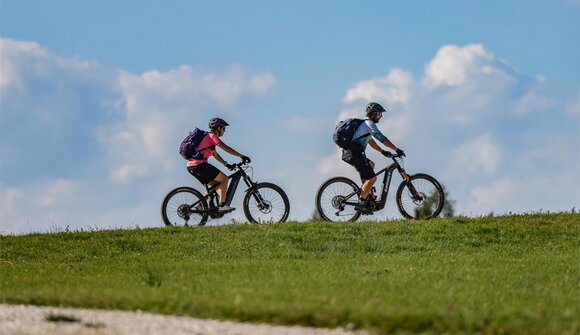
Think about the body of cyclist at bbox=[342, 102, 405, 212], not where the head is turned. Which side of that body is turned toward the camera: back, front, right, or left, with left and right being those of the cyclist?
right

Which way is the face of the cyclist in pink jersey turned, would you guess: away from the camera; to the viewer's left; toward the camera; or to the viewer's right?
to the viewer's right

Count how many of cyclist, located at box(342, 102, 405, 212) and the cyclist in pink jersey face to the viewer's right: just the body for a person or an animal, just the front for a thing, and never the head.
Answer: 2

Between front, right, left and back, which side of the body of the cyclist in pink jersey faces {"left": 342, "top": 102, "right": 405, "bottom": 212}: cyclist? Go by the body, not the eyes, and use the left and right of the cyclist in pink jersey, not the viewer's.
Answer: front

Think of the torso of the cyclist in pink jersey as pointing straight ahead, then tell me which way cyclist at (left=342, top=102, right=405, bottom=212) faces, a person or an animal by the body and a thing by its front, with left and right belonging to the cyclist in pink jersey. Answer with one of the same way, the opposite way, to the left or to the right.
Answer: the same way

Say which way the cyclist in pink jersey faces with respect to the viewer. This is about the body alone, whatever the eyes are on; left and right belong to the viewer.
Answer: facing to the right of the viewer

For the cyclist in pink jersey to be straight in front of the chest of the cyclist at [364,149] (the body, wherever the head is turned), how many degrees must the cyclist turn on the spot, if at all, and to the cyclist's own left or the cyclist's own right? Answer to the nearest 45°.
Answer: approximately 180°
